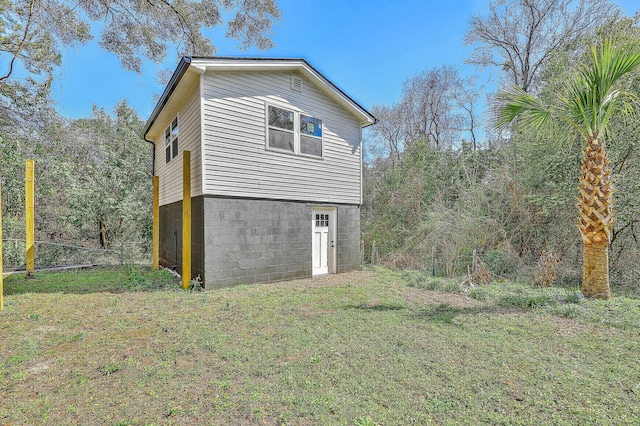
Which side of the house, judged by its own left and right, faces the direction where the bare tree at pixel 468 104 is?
left

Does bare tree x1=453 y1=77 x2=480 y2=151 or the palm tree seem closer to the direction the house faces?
the palm tree

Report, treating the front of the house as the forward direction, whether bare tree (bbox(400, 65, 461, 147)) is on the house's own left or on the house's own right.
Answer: on the house's own left

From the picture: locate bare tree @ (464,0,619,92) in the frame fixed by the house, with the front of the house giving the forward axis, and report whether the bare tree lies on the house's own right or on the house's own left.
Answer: on the house's own left

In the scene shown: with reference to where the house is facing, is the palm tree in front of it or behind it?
in front

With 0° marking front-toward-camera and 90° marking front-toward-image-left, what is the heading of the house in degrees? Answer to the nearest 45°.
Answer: approximately 315°
